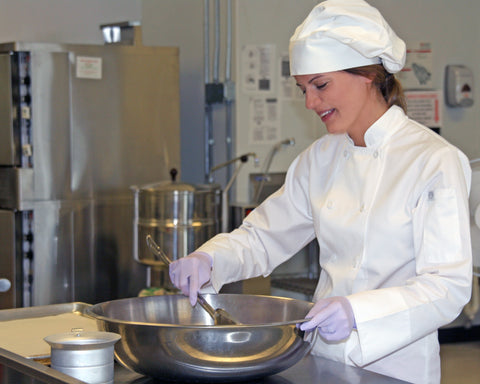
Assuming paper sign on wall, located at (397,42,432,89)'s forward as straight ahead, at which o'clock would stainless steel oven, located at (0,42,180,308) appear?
The stainless steel oven is roughly at 2 o'clock from the paper sign on wall.

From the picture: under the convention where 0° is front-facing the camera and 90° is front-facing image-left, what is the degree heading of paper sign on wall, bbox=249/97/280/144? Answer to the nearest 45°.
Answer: approximately 0°

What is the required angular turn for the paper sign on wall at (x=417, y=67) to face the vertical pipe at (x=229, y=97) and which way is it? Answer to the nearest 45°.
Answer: approximately 45° to its right

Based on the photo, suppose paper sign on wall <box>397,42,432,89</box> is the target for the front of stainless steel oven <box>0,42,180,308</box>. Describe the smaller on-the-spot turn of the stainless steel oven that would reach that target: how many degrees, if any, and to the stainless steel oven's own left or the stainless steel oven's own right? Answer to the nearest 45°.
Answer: approximately 135° to the stainless steel oven's own left

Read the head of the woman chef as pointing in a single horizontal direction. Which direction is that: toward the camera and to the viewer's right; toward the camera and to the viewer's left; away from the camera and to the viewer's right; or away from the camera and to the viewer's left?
toward the camera and to the viewer's left

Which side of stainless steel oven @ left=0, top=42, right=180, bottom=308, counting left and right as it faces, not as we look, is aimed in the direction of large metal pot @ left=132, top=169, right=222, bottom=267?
left

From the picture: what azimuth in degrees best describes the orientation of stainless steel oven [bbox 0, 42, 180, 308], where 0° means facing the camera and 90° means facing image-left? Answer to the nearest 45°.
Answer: approximately 45°

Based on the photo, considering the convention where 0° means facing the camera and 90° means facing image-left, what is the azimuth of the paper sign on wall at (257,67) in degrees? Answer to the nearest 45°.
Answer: approximately 0°
